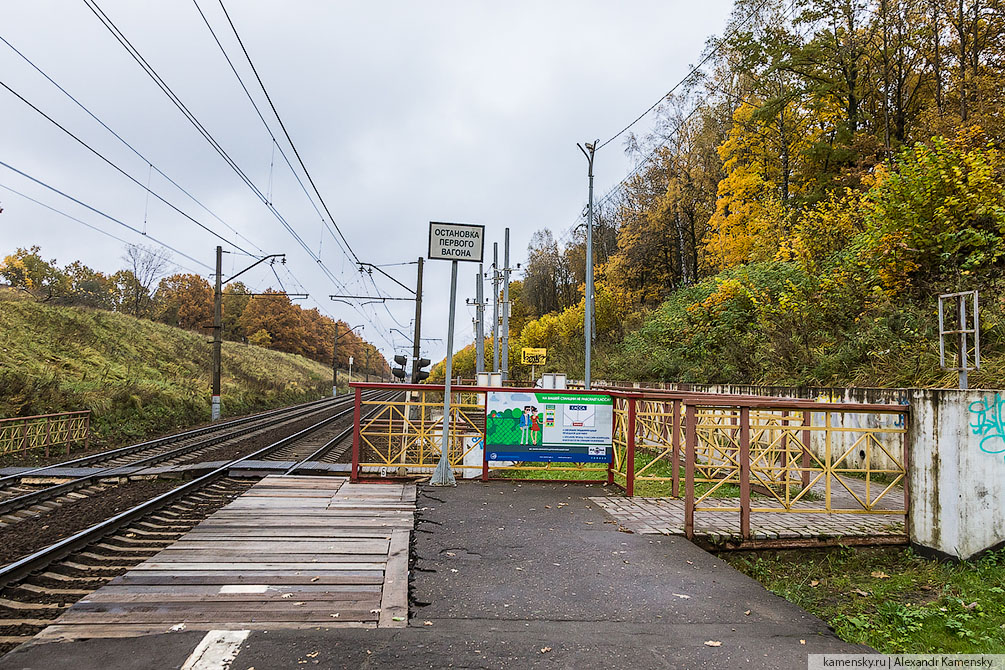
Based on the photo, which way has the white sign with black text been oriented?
toward the camera

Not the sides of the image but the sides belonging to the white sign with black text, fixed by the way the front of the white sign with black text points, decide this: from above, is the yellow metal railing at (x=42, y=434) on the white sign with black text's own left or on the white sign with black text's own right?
on the white sign with black text's own right

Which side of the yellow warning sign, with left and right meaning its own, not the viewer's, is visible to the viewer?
front

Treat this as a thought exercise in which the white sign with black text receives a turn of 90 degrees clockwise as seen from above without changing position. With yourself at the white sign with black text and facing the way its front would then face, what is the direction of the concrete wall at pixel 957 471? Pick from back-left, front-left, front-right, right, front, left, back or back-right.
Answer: back-left

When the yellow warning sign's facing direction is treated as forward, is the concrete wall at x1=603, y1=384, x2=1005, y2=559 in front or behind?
in front

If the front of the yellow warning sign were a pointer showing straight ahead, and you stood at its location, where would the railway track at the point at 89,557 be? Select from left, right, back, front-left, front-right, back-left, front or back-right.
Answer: front

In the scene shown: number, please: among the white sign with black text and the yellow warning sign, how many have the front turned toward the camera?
2

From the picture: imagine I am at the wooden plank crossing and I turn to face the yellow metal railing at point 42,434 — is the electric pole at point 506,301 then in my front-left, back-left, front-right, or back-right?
front-right

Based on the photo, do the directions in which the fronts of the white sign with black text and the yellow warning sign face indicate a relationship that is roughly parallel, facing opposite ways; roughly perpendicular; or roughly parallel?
roughly parallel

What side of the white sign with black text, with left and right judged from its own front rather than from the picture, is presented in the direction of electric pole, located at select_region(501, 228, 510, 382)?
back

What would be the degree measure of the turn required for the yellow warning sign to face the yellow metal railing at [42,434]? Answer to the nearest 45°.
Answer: approximately 45° to its right

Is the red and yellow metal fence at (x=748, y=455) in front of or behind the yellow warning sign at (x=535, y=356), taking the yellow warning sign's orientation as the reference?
in front
